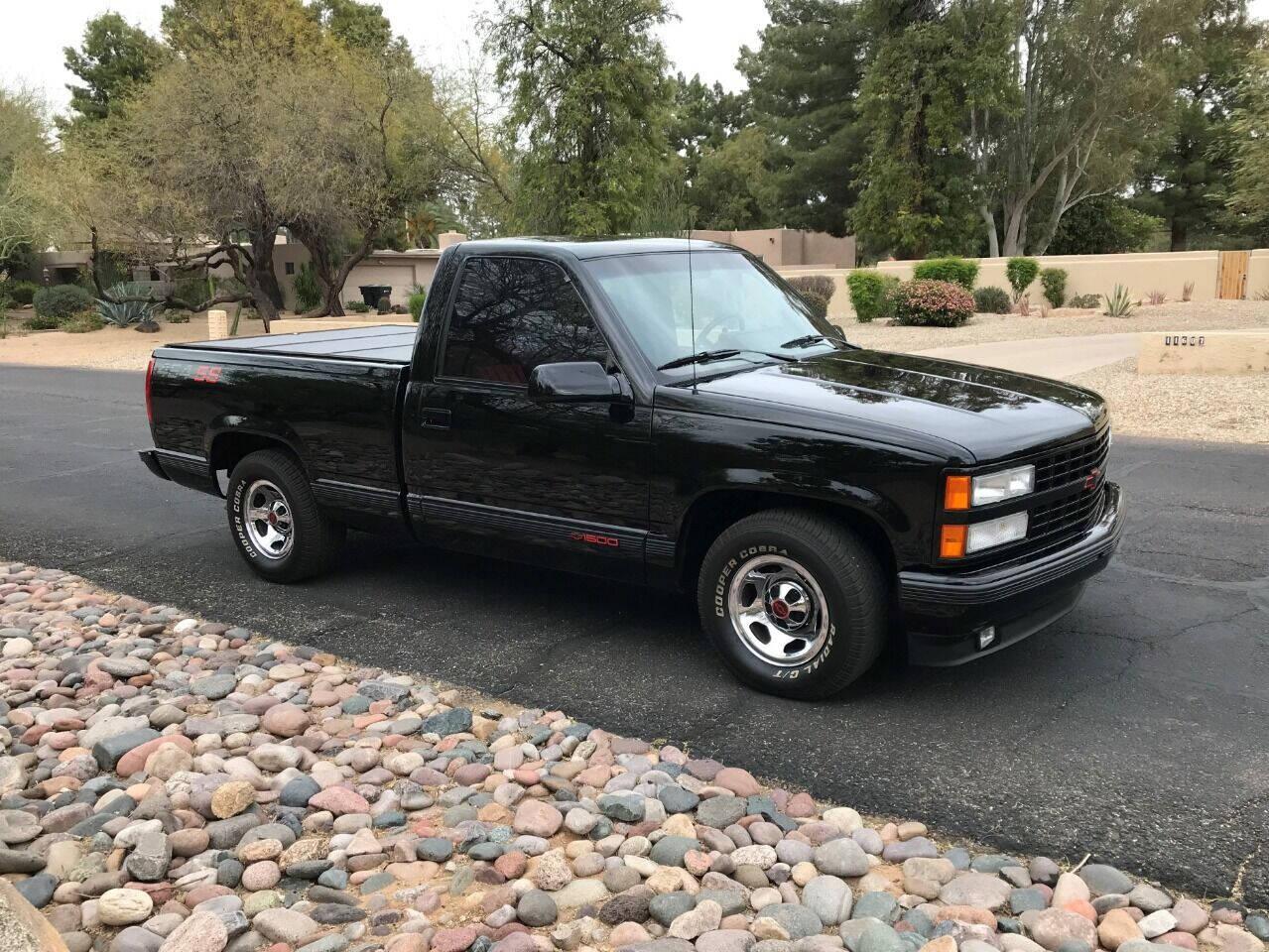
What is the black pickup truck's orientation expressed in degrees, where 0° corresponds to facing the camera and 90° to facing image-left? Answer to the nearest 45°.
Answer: approximately 315°

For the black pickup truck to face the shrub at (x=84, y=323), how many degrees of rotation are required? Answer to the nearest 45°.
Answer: approximately 180°

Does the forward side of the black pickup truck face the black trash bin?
no

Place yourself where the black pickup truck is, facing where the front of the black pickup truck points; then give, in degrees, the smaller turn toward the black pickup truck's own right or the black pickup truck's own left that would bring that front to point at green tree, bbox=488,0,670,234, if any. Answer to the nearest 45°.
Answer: approximately 135° to the black pickup truck's own left

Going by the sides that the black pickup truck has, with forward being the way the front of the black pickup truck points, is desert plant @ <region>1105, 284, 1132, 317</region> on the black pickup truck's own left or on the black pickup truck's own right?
on the black pickup truck's own left

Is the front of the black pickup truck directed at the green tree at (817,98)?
no

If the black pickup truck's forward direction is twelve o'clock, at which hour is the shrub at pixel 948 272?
The shrub is roughly at 8 o'clock from the black pickup truck.

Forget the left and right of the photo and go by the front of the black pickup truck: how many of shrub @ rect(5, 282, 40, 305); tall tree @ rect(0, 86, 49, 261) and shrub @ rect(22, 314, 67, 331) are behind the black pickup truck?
3

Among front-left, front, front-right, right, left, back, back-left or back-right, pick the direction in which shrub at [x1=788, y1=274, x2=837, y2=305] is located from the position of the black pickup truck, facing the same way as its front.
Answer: back-left

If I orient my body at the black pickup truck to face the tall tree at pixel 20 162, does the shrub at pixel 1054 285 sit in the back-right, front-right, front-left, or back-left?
front-right

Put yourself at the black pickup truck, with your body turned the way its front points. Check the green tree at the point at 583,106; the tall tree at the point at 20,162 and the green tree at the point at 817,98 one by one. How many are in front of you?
0

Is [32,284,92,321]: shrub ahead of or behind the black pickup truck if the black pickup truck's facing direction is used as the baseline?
behind

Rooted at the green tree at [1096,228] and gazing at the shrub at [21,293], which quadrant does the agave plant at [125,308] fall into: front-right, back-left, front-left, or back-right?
front-left

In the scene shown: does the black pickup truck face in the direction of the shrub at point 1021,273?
no

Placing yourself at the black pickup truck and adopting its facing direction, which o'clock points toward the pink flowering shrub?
The pink flowering shrub is roughly at 8 o'clock from the black pickup truck.

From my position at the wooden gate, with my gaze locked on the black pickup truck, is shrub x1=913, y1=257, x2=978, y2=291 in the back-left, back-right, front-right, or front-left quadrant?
front-right
